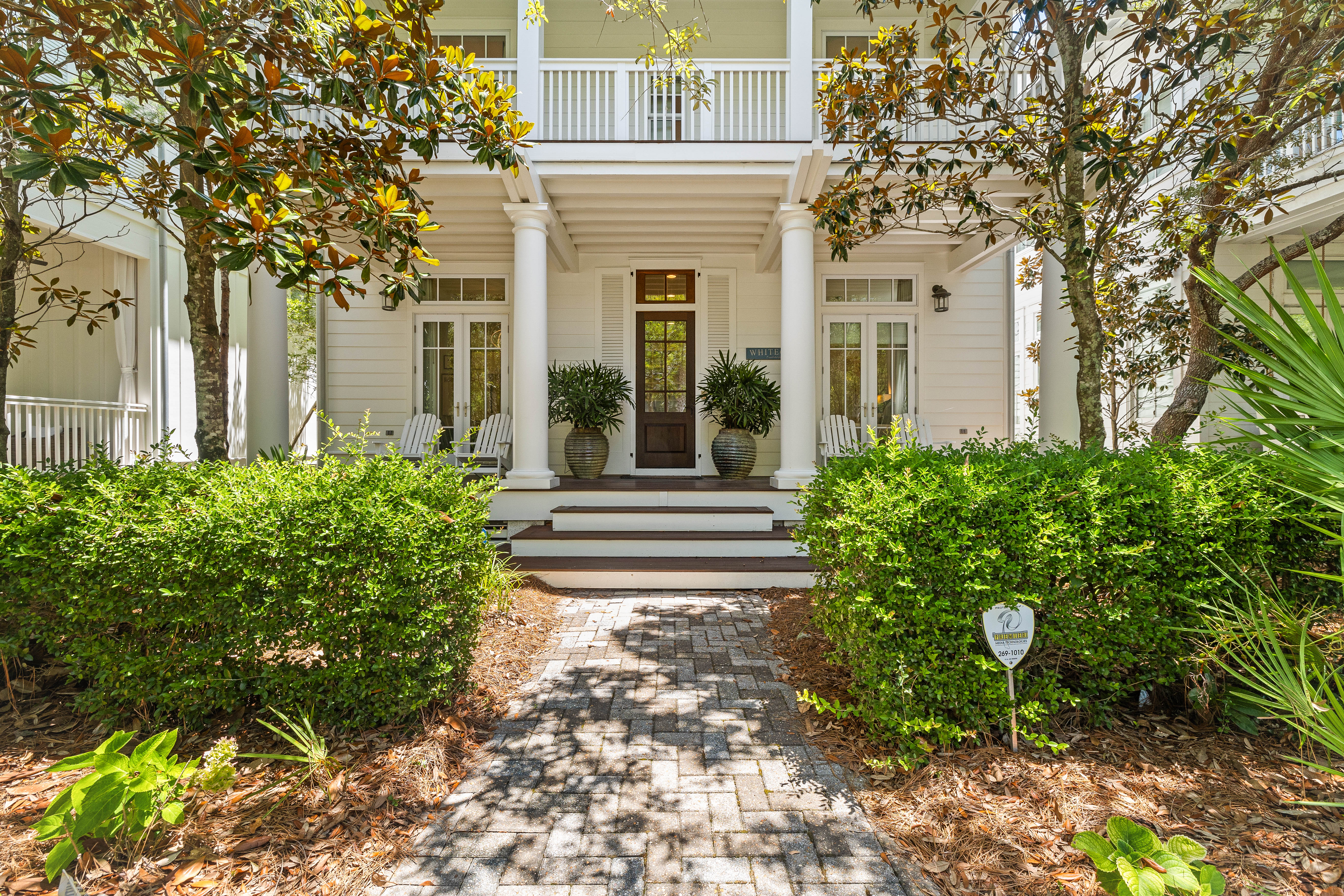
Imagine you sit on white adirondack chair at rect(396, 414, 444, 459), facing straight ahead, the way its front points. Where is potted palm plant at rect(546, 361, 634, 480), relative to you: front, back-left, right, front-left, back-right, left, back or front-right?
left

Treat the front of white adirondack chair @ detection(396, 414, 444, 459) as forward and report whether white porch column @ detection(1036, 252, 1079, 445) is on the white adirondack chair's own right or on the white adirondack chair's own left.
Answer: on the white adirondack chair's own left

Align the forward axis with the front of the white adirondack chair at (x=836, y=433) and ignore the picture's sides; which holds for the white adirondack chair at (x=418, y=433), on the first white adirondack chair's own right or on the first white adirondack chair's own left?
on the first white adirondack chair's own right

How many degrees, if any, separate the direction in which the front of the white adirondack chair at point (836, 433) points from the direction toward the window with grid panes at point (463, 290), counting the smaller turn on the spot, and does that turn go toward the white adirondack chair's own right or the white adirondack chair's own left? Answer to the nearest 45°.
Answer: approximately 135° to the white adirondack chair's own right

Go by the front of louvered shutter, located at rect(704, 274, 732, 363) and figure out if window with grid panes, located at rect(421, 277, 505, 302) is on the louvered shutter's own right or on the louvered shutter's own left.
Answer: on the louvered shutter's own right

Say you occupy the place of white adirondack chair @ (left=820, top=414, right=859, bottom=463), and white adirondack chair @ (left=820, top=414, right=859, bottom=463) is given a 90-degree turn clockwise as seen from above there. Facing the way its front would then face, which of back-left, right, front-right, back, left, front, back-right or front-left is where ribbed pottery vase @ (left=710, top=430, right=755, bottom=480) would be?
front

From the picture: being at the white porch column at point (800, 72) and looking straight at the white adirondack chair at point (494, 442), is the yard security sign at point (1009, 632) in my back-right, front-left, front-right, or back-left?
back-left

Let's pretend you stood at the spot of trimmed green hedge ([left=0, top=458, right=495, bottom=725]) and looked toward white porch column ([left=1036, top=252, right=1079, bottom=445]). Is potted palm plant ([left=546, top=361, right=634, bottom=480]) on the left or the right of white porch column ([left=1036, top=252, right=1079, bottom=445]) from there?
left

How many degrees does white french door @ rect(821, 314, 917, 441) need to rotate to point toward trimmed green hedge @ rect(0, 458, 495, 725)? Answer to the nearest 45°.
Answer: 0° — it already faces it

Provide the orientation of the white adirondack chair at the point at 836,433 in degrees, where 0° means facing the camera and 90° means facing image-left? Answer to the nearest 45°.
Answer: approximately 315°

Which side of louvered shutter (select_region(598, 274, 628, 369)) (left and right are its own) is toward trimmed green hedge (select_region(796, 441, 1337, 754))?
front

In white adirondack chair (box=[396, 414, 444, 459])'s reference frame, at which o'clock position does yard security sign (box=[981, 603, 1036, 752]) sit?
The yard security sign is roughly at 10 o'clock from the white adirondack chair.
